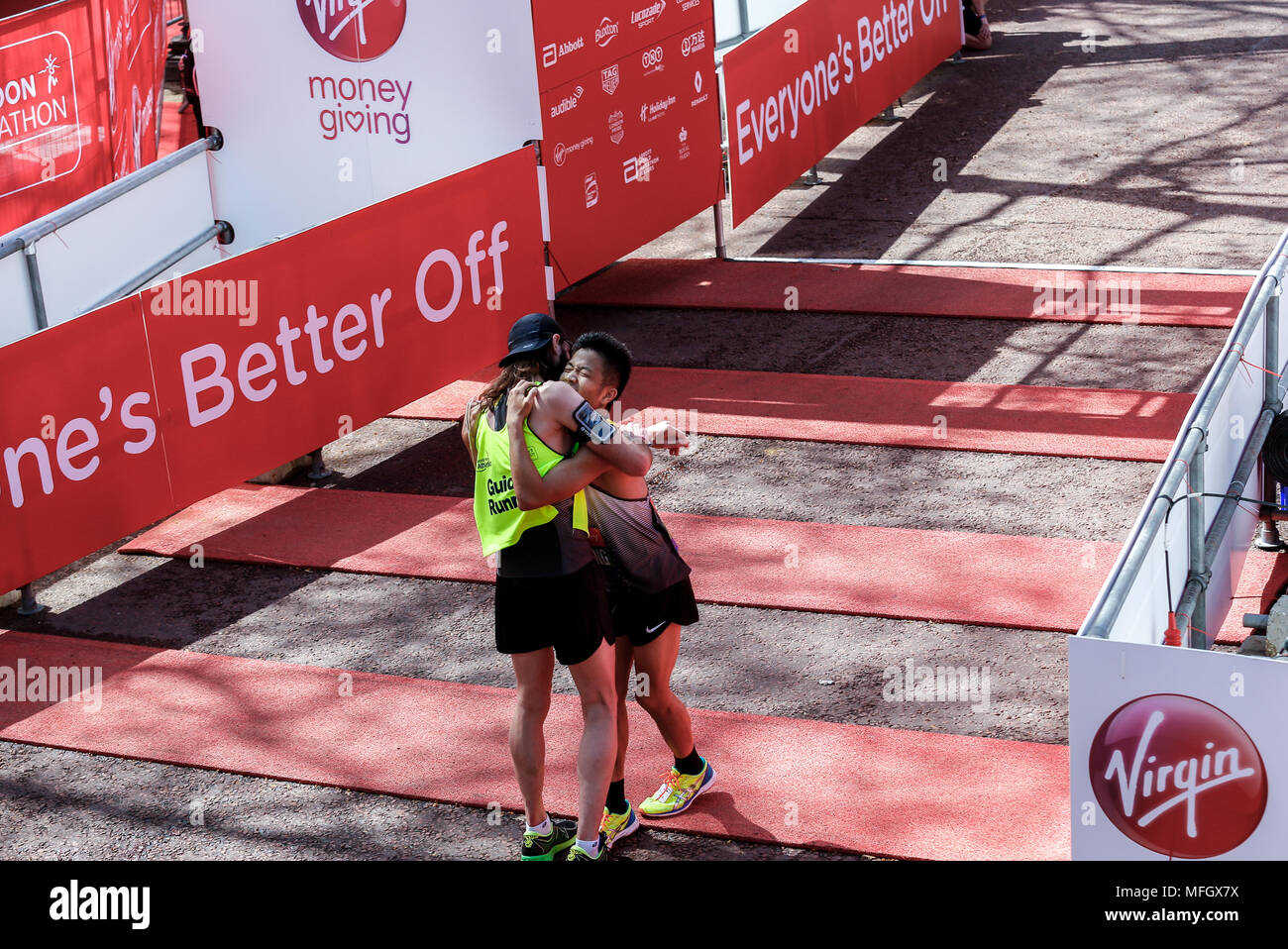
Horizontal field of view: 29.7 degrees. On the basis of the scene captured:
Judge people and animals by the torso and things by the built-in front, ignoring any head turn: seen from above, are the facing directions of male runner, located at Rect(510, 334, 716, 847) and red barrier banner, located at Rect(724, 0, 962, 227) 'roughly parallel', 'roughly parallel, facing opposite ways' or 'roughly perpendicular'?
roughly perpendicular

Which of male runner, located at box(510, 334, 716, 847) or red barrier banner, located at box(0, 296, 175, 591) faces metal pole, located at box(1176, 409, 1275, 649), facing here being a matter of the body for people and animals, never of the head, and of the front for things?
the red barrier banner

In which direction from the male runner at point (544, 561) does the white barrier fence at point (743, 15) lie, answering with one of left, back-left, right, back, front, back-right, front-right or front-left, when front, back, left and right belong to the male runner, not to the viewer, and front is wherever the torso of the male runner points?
front-left

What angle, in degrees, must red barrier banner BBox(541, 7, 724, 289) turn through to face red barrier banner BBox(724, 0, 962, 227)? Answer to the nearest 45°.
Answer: approximately 90° to its left

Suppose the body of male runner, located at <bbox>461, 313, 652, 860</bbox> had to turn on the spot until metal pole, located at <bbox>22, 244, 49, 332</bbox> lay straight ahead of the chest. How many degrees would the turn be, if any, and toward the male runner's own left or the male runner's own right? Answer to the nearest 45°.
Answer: approximately 90° to the male runner's own left

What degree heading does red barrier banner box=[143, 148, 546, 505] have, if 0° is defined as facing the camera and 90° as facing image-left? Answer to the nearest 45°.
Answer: approximately 315°

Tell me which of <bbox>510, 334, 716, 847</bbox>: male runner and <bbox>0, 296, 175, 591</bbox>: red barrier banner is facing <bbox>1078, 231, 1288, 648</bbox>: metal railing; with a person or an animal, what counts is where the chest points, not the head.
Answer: the red barrier banner

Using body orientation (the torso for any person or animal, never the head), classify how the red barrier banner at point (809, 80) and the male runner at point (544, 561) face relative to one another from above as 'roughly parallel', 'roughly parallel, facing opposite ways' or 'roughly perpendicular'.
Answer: roughly perpendicular

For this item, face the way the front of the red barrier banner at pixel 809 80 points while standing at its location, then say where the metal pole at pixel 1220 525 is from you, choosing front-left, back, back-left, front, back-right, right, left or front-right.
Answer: front-right

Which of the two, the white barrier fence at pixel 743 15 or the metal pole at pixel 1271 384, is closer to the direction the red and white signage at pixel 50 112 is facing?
the metal pole

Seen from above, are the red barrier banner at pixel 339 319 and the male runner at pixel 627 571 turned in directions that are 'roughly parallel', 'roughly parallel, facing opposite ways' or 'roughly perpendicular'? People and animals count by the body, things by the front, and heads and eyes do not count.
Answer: roughly perpendicular

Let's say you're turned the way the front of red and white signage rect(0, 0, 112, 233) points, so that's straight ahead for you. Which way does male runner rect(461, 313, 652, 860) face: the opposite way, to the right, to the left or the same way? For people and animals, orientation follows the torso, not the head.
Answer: to the left

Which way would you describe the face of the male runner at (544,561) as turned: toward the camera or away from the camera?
away from the camera

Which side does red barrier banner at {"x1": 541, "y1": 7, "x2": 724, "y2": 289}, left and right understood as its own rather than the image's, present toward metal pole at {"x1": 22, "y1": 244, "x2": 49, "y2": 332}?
right

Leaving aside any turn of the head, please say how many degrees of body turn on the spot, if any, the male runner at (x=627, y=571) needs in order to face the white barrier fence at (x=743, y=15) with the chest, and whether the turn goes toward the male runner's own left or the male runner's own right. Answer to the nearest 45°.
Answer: approximately 135° to the male runner's own right

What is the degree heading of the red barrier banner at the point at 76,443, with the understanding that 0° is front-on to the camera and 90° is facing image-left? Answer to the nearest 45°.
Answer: approximately 315°
